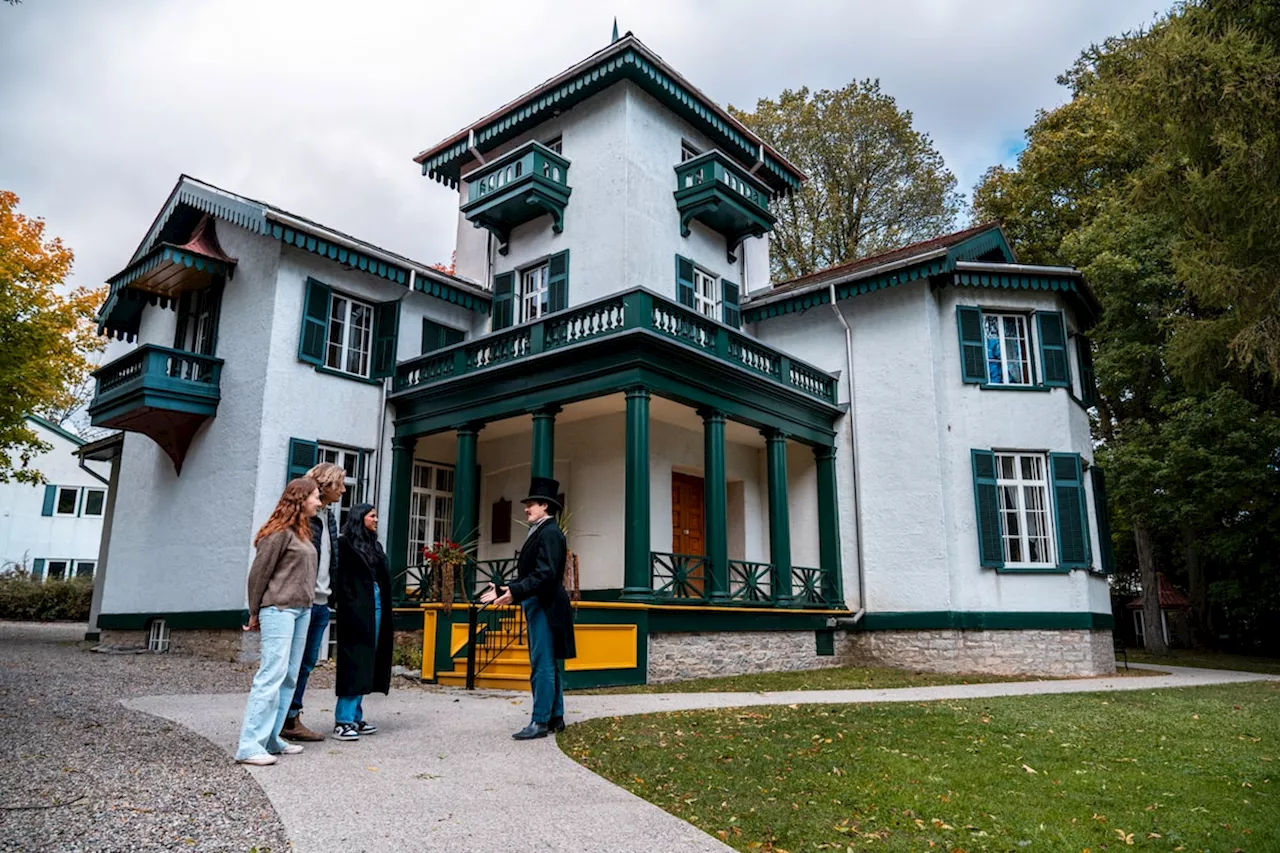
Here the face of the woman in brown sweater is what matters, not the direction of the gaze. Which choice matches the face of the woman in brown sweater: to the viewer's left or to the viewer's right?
to the viewer's right

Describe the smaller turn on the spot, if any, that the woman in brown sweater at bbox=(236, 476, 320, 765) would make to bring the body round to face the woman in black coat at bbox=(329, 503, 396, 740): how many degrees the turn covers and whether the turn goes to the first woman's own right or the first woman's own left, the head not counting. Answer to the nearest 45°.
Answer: approximately 45° to the first woman's own left

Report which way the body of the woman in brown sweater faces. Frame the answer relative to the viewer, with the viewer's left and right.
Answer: facing to the right of the viewer

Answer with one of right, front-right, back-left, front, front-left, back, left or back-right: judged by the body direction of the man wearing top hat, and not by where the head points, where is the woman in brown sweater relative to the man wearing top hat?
front-left

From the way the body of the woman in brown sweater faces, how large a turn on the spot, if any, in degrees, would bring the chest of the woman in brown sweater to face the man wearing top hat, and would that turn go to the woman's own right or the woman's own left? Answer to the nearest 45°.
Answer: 0° — they already face them

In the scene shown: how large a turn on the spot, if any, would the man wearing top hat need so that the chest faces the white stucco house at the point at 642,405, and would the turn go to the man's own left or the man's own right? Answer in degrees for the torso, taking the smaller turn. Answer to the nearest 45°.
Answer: approximately 90° to the man's own right

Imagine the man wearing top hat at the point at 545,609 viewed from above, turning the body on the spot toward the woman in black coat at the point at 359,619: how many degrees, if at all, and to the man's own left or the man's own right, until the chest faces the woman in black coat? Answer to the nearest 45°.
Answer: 0° — they already face them

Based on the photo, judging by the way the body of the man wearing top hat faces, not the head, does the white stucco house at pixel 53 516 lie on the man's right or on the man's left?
on the man's right

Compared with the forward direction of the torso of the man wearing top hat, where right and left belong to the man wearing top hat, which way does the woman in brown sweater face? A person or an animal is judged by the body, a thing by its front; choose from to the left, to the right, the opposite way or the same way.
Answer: the opposite way

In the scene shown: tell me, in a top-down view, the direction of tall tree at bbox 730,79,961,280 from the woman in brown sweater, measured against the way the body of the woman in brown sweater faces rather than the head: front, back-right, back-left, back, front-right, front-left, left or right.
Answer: front-left

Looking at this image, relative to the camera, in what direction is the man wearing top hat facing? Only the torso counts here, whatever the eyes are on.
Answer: to the viewer's left

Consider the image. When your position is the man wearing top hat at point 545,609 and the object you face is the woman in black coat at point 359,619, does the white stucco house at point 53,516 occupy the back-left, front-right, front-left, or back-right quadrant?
front-right

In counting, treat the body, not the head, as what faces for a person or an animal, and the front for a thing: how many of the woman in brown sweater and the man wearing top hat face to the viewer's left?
1

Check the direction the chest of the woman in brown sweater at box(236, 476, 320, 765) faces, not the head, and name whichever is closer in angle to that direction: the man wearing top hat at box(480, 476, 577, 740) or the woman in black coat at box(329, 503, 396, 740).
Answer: the man wearing top hat
